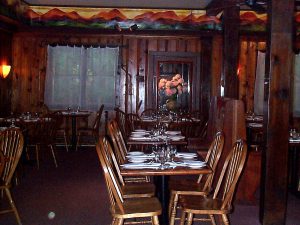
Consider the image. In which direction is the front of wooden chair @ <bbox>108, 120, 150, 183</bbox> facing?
to the viewer's right

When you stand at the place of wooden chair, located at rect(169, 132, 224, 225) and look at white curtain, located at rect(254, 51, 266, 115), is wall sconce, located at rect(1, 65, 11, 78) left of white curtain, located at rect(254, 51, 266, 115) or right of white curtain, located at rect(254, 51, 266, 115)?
left

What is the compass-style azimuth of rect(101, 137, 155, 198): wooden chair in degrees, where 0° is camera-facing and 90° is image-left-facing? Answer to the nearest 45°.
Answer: approximately 270°

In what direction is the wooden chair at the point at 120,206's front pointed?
to the viewer's right

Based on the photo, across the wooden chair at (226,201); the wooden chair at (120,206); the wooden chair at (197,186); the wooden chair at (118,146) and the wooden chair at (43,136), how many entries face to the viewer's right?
2

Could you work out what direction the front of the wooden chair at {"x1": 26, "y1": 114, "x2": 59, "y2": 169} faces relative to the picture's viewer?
facing away from the viewer and to the left of the viewer

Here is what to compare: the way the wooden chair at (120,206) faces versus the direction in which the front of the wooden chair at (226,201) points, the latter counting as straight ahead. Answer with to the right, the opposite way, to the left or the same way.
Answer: the opposite way

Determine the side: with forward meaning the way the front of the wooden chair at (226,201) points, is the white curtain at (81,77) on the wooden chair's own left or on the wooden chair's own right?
on the wooden chair's own right

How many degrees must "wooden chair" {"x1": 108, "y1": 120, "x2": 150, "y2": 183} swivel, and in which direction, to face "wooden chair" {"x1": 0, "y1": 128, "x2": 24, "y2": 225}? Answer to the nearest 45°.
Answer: approximately 180°

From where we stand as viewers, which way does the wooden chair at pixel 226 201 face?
facing to the left of the viewer

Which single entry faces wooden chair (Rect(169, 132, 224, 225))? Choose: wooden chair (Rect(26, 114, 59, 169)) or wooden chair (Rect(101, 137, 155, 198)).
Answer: wooden chair (Rect(101, 137, 155, 198))

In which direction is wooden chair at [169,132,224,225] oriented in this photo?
to the viewer's left

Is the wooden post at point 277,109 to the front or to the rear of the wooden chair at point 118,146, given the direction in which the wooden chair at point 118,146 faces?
to the front

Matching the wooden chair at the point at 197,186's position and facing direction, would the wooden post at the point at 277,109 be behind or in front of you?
behind

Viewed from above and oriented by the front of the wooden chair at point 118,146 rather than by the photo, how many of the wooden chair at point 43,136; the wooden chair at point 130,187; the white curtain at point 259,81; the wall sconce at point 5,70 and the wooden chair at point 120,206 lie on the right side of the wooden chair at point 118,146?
2

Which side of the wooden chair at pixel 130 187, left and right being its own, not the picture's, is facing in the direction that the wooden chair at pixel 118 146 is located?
left

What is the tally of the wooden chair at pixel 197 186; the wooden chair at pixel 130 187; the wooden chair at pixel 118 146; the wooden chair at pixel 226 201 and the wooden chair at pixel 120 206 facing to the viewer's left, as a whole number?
2
